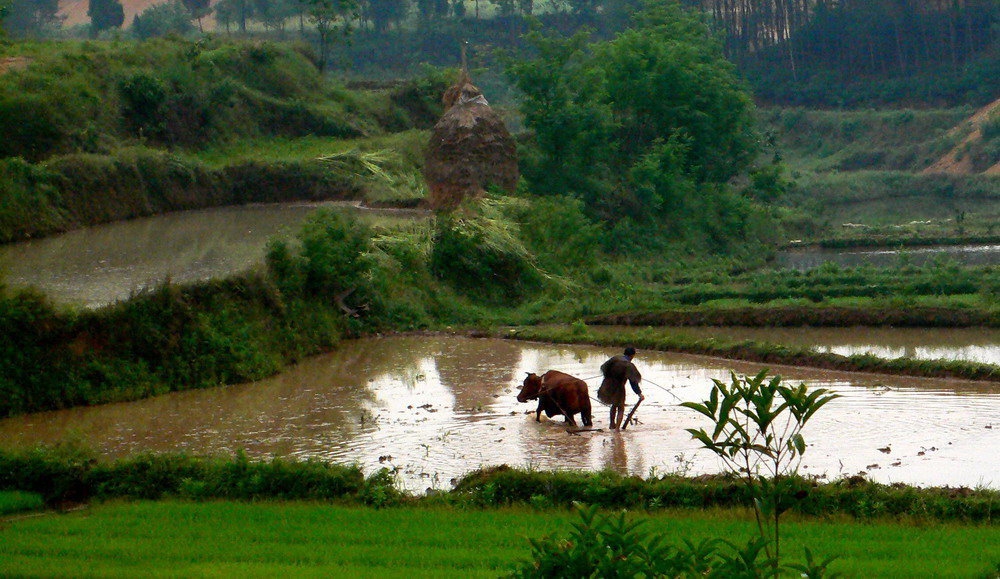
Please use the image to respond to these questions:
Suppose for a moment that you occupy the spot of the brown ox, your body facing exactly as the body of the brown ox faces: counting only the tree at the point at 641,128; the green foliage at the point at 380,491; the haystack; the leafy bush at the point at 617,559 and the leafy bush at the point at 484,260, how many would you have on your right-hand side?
3

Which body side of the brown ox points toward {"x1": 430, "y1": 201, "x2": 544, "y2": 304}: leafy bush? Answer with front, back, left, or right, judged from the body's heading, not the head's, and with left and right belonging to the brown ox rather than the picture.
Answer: right

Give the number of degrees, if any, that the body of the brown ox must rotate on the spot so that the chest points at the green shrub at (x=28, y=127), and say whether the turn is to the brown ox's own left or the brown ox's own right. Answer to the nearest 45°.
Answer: approximately 45° to the brown ox's own right

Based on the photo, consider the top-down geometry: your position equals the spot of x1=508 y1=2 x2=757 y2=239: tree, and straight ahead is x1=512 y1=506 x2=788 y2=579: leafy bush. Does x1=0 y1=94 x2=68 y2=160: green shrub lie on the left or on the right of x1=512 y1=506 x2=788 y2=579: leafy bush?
right

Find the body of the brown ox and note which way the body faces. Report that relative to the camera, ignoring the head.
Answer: to the viewer's left

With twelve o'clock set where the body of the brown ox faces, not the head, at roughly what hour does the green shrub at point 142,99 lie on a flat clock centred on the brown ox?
The green shrub is roughly at 2 o'clock from the brown ox.

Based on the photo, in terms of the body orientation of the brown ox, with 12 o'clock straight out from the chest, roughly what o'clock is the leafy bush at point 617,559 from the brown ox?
The leafy bush is roughly at 9 o'clock from the brown ox.

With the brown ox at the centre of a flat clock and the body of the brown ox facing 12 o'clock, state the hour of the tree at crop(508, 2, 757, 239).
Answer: The tree is roughly at 3 o'clock from the brown ox.

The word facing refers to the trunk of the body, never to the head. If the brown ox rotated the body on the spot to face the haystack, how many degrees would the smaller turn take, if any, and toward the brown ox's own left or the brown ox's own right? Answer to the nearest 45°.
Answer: approximately 90° to the brown ox's own right

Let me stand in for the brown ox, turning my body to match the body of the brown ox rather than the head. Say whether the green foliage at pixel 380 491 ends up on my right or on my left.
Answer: on my left

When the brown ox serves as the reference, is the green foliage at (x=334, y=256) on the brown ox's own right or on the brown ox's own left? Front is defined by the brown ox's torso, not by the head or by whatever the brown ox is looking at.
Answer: on the brown ox's own right
